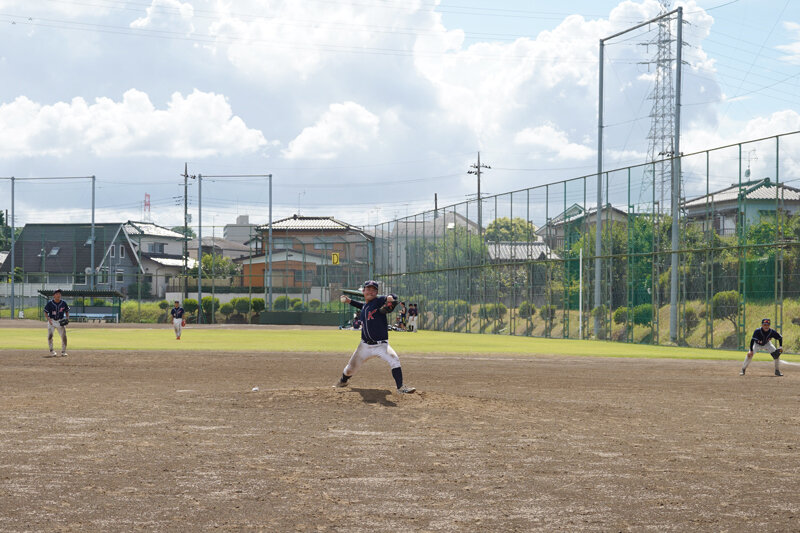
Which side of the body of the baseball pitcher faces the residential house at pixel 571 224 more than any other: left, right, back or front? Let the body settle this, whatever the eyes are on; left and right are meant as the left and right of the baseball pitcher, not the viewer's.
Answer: back

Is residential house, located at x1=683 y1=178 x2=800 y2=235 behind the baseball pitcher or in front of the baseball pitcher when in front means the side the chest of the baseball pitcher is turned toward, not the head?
behind

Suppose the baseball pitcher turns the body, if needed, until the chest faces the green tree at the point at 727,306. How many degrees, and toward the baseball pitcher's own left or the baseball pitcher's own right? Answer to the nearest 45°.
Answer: approximately 135° to the baseball pitcher's own left

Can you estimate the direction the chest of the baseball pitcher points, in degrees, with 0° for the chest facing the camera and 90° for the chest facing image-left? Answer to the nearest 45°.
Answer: approximately 0°
